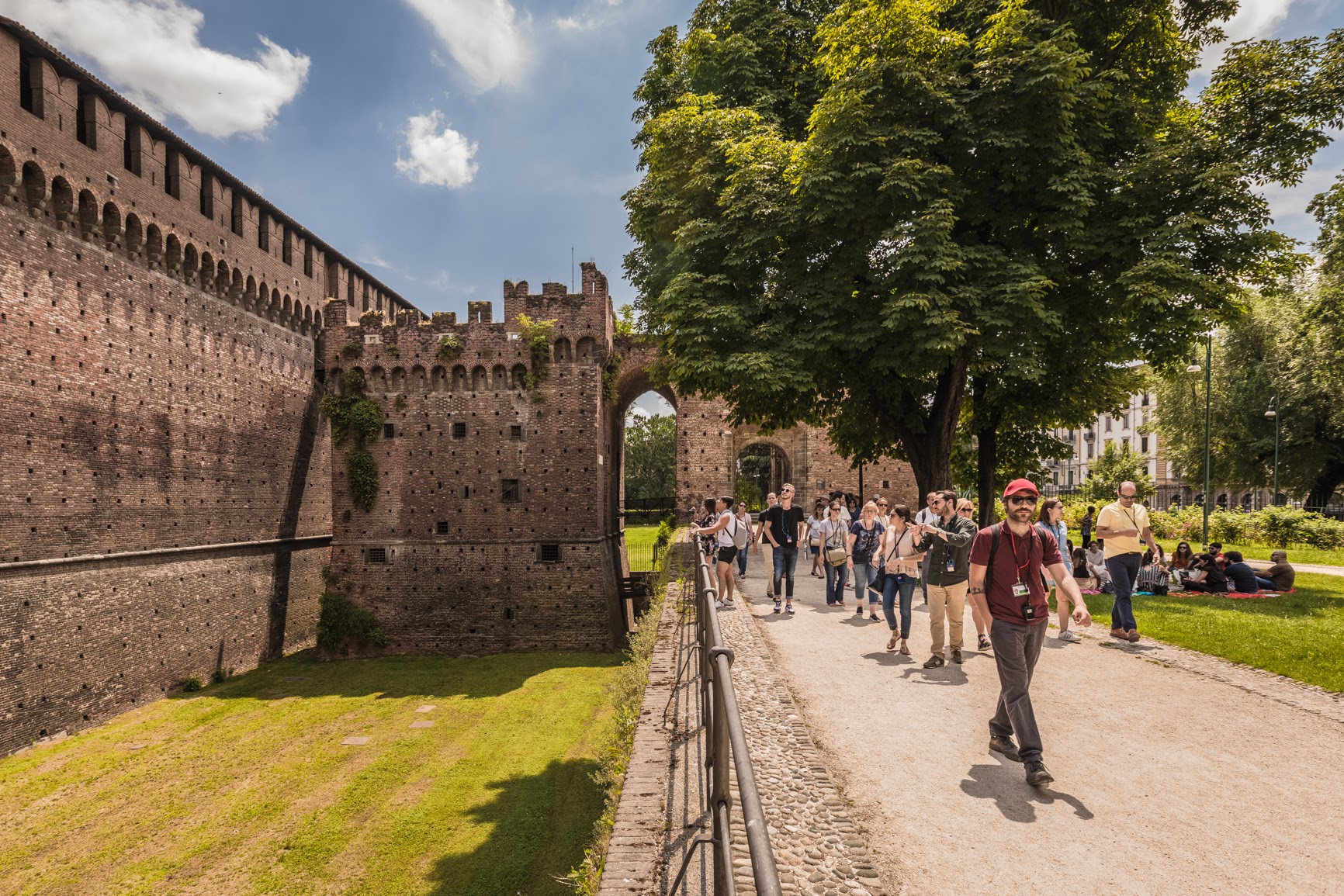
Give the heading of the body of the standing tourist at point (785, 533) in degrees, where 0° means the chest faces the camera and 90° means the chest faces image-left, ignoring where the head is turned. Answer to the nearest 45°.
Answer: approximately 0°

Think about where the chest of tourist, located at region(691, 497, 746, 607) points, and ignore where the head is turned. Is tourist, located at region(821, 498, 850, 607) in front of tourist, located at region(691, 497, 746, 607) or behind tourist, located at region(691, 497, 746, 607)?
behind

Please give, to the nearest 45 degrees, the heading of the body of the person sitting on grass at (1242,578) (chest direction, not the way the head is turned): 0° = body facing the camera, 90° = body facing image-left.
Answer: approximately 135°

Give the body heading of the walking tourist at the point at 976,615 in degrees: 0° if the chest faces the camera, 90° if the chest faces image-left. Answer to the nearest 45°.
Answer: approximately 0°
